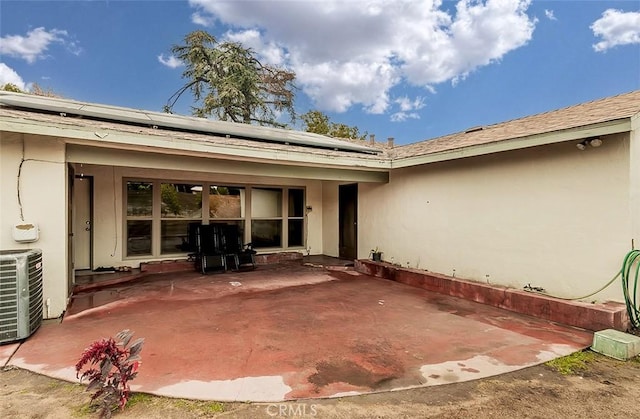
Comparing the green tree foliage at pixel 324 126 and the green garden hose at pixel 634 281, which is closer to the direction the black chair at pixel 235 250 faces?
the green garden hose

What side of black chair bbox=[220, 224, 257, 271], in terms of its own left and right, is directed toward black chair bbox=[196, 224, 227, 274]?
right

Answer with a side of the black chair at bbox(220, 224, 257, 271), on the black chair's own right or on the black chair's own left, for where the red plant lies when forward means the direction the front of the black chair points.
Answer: on the black chair's own right

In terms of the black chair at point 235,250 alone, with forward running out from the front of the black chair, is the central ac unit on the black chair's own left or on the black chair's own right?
on the black chair's own right

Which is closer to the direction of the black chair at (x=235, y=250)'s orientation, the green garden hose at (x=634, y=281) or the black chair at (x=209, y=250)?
the green garden hose

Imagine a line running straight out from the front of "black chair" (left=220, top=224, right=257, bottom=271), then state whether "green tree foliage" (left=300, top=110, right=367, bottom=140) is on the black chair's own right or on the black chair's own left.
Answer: on the black chair's own left

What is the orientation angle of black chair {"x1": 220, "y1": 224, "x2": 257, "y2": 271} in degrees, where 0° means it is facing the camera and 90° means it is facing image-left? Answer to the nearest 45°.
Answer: approximately 315°

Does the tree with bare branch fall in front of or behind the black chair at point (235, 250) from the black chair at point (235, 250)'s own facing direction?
behind
